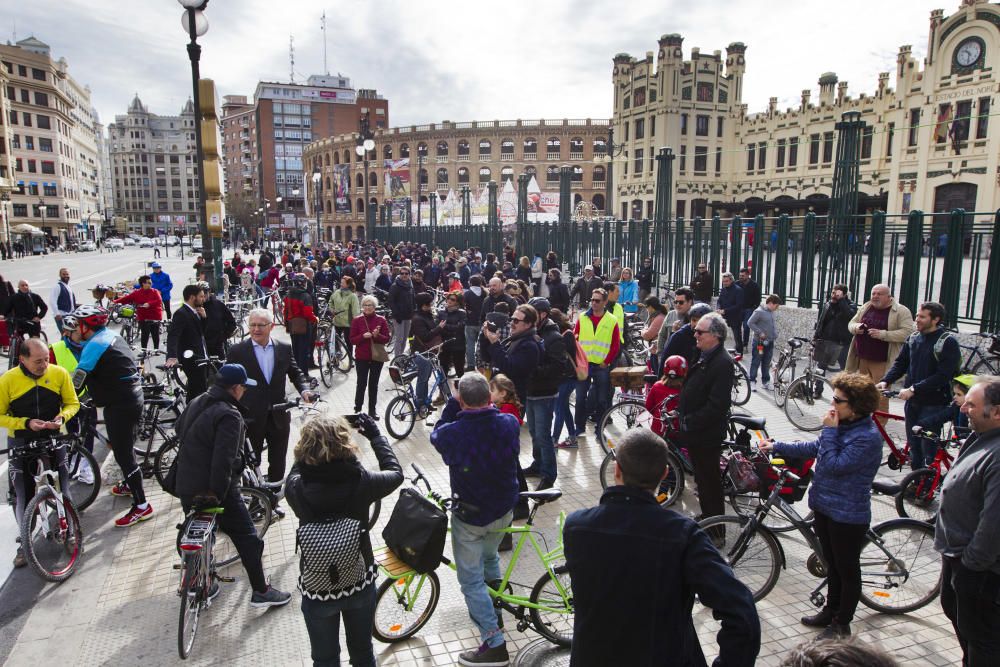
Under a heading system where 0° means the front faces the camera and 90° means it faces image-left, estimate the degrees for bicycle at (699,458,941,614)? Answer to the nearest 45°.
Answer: approximately 90°

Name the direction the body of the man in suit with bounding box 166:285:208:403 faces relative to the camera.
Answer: to the viewer's right

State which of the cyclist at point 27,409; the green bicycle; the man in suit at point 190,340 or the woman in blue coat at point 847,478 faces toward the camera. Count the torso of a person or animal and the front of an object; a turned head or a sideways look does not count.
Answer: the cyclist

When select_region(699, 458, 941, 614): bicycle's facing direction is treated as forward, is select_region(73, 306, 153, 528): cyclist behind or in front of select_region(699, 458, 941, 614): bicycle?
in front

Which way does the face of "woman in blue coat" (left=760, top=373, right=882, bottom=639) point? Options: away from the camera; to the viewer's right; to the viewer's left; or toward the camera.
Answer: to the viewer's left

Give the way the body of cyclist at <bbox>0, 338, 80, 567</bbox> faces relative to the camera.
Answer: toward the camera

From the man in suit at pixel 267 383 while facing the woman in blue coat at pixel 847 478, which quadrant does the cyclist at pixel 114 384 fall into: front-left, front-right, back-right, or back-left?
back-right

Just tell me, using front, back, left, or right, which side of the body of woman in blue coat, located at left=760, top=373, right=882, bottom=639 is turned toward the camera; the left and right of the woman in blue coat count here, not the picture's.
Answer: left

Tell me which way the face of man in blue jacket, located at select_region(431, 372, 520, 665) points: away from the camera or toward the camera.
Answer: away from the camera

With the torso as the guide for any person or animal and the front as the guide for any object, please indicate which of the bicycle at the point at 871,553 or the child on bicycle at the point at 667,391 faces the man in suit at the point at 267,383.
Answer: the bicycle
